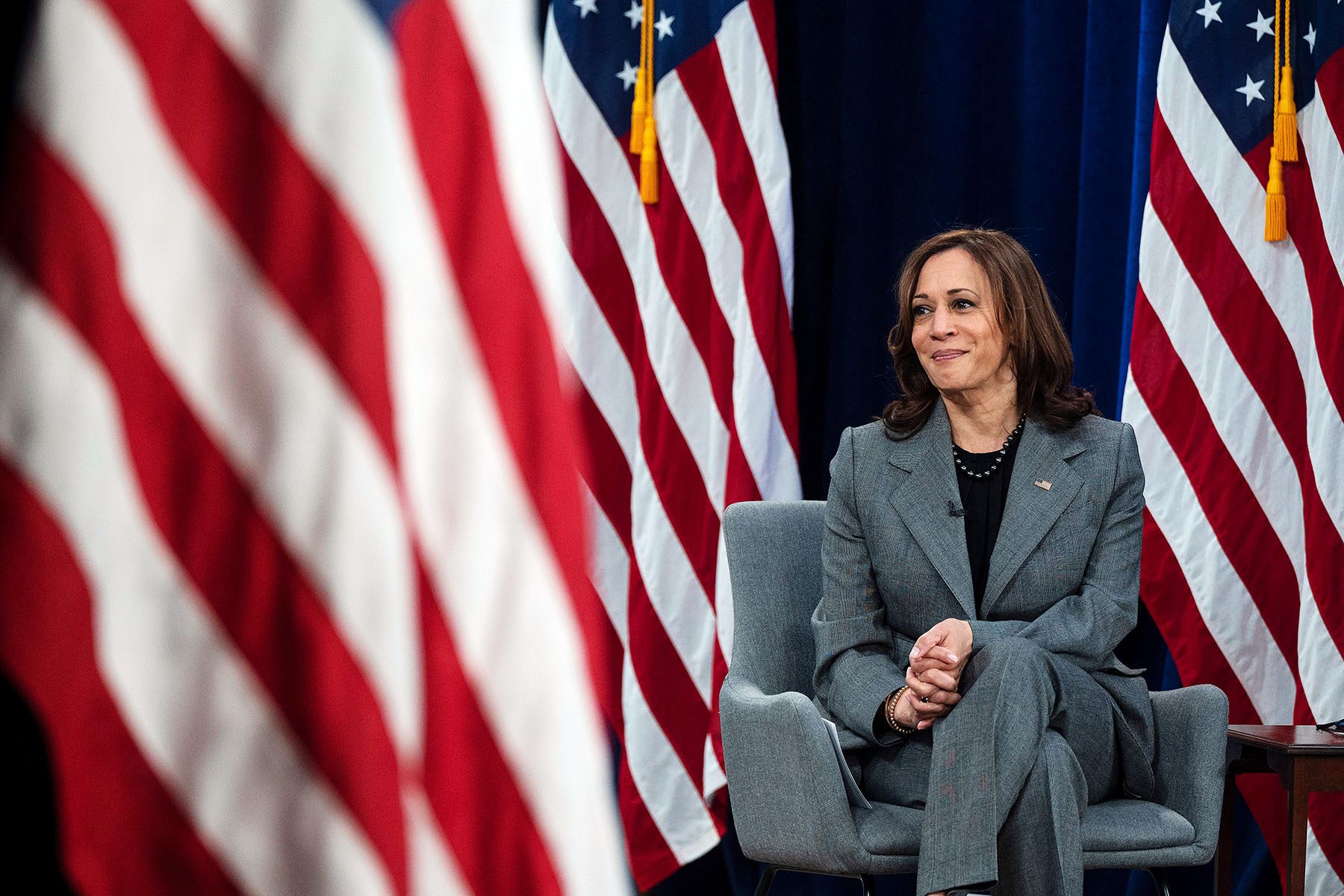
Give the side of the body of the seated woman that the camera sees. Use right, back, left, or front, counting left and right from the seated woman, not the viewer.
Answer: front

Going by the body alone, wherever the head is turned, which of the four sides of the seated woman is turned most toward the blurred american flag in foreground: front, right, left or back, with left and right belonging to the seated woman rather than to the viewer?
front

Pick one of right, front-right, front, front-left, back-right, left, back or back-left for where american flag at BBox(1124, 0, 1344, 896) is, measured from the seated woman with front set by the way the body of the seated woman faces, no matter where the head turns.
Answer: back-left

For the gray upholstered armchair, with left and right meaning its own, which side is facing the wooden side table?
left

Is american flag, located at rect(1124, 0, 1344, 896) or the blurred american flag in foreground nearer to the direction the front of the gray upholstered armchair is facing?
the blurred american flag in foreground

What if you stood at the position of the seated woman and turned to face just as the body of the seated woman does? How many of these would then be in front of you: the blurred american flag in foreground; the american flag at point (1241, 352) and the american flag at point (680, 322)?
1

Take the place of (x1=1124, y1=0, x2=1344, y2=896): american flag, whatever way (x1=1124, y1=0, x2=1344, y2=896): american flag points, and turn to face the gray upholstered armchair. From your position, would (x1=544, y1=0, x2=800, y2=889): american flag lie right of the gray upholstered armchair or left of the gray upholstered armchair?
right

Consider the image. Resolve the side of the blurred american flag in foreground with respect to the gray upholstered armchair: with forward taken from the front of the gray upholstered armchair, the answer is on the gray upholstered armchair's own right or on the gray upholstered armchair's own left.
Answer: on the gray upholstered armchair's own right

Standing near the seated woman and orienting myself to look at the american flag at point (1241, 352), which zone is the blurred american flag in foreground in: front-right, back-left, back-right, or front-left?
back-right

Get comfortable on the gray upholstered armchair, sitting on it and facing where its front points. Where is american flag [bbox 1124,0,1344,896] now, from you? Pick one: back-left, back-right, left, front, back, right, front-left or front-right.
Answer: left

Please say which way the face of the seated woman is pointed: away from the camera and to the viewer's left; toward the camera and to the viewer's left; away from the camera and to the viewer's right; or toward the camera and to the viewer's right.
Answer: toward the camera and to the viewer's left

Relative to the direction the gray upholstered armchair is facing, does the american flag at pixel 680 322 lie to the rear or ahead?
to the rear

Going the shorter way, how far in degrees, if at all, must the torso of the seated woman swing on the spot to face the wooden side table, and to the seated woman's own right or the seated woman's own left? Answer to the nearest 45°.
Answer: approximately 90° to the seated woman's own left

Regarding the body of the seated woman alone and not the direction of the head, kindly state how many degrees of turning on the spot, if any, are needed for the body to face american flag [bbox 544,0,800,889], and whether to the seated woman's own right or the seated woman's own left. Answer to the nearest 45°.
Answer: approximately 135° to the seated woman's own right
